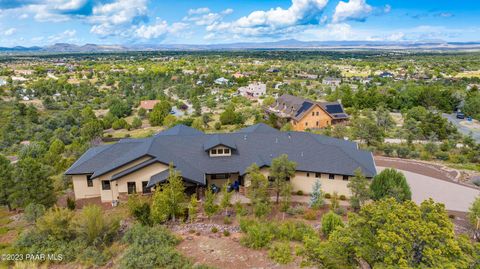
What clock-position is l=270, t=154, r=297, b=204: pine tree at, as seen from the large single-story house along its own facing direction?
The pine tree is roughly at 10 o'clock from the large single-story house.

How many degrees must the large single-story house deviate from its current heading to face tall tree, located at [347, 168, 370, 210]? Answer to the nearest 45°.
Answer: approximately 45° to its left

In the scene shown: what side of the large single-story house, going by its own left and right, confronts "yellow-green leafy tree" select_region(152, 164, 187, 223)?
front

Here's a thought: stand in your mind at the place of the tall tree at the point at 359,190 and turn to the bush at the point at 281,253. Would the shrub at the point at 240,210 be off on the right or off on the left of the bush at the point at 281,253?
right

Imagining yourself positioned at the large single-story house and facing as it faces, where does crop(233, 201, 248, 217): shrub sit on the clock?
The shrub is roughly at 11 o'clock from the large single-story house.

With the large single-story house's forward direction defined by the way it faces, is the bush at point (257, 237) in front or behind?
in front

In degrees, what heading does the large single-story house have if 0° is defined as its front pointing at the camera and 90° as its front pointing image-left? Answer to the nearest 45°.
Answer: approximately 0°

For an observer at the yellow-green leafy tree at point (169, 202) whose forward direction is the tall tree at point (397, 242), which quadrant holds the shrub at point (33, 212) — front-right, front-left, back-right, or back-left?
back-right

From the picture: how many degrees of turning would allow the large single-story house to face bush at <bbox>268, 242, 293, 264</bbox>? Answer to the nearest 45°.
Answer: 0° — it already faces it

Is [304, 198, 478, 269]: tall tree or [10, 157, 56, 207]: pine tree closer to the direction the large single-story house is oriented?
the tall tree

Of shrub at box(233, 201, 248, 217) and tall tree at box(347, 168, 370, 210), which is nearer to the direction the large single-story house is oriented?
the shrub

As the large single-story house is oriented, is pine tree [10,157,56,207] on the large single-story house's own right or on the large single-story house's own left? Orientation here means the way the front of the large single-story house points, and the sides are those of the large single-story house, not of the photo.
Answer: on the large single-story house's own right

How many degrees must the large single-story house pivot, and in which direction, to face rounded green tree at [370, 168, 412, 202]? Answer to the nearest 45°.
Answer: approximately 90° to its left

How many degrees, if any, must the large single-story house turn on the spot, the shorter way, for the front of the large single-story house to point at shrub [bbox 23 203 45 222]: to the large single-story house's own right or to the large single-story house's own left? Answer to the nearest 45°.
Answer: approximately 45° to the large single-story house's own right
